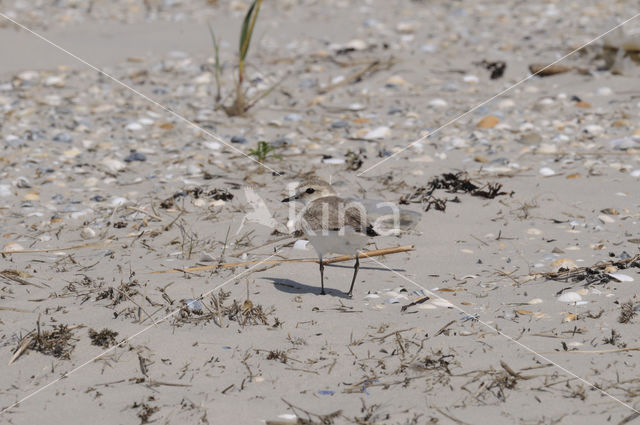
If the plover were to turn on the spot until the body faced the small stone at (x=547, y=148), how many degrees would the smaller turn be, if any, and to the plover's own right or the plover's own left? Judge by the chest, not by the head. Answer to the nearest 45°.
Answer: approximately 135° to the plover's own right

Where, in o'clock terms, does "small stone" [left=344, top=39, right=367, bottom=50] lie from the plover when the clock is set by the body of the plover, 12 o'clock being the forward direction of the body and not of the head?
The small stone is roughly at 3 o'clock from the plover.

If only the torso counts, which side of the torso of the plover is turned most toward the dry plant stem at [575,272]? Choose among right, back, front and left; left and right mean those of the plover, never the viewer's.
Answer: back

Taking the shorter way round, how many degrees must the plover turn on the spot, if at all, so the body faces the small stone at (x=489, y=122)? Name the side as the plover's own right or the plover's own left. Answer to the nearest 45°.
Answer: approximately 135° to the plover's own right

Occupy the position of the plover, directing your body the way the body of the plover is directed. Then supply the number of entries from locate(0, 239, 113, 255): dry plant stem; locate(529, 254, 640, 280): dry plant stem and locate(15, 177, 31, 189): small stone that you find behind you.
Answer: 1

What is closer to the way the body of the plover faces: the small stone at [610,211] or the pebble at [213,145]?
the pebble

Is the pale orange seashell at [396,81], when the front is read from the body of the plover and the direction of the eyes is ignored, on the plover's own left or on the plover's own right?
on the plover's own right

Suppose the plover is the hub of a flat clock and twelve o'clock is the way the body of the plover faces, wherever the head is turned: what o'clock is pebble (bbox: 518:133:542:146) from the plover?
The pebble is roughly at 4 o'clock from the plover.

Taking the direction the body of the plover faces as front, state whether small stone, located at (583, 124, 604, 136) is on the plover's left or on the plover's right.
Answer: on the plover's right

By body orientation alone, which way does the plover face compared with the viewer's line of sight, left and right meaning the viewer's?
facing to the left of the viewer

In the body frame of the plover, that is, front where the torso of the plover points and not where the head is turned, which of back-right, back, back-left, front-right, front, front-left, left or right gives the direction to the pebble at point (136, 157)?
front-right

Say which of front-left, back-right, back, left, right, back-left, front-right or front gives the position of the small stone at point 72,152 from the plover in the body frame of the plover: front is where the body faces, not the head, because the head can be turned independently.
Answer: front-right

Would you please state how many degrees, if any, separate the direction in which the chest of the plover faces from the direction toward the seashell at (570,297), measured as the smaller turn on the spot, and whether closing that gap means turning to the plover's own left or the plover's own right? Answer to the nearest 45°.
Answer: approximately 180°

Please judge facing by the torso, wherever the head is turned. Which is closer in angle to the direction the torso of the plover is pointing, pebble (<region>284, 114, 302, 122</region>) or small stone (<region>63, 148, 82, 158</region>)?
the small stone

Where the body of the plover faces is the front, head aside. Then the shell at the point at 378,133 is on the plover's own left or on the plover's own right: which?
on the plover's own right

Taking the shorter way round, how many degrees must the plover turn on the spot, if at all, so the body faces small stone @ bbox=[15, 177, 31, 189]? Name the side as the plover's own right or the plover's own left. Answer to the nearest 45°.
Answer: approximately 45° to the plover's own right

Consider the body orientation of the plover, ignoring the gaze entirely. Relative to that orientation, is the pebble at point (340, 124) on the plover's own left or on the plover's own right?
on the plover's own right

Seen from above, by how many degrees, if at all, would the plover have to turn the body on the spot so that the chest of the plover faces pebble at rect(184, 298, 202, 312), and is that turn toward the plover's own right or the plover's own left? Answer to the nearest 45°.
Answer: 0° — it already faces it

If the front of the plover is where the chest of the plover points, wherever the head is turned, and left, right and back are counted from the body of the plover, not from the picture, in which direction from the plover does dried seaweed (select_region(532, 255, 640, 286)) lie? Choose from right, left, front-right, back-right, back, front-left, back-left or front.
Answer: back
